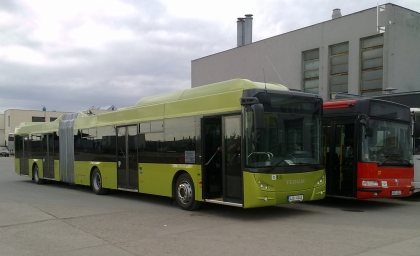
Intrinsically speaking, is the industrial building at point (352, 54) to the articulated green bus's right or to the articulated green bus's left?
on its left

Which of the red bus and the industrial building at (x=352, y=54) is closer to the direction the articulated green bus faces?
the red bus

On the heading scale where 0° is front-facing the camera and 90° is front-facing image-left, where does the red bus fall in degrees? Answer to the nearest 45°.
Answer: approximately 315°

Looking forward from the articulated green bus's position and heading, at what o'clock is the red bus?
The red bus is roughly at 10 o'clock from the articulated green bus.

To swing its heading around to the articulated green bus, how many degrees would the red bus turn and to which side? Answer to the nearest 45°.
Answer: approximately 90° to its right

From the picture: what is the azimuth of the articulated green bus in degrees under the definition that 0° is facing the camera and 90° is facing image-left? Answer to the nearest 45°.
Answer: approximately 315°

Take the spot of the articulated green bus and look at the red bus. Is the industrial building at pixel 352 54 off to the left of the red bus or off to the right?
left

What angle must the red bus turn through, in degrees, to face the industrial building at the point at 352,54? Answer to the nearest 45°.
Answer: approximately 135° to its left
